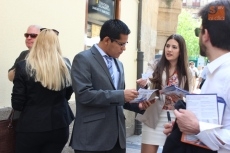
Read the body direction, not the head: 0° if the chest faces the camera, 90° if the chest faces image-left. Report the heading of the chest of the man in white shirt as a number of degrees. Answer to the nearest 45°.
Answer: approximately 135°

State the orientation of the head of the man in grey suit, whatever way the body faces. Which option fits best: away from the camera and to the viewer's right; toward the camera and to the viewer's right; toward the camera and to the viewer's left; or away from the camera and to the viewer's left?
toward the camera and to the viewer's right

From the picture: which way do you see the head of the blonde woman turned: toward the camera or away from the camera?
away from the camera

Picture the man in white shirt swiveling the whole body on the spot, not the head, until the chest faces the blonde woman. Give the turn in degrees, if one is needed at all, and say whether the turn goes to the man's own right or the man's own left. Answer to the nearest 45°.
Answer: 0° — they already face them

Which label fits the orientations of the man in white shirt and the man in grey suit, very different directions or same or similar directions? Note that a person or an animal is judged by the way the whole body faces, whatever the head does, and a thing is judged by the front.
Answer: very different directions

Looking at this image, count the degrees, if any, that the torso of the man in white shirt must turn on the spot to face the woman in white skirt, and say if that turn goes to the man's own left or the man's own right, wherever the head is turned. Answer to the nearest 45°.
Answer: approximately 45° to the man's own right

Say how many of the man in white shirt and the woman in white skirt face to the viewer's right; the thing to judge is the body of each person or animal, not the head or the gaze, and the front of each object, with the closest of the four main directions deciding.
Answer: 0

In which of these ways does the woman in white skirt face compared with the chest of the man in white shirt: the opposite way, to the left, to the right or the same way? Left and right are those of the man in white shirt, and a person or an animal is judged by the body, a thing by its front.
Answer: to the left

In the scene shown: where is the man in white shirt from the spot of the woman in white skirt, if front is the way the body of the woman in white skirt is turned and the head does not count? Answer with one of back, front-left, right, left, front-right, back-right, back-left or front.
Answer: front-left

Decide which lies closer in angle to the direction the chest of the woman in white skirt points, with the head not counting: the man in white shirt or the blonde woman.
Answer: the man in white shirt

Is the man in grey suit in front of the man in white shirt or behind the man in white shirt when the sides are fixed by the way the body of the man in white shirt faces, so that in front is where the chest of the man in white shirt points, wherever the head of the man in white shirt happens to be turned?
in front

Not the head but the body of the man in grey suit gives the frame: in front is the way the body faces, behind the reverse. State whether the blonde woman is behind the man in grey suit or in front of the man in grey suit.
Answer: behind

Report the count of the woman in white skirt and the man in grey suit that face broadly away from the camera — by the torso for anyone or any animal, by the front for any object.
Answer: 0

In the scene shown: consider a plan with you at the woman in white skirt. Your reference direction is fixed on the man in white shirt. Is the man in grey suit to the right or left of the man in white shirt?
right
